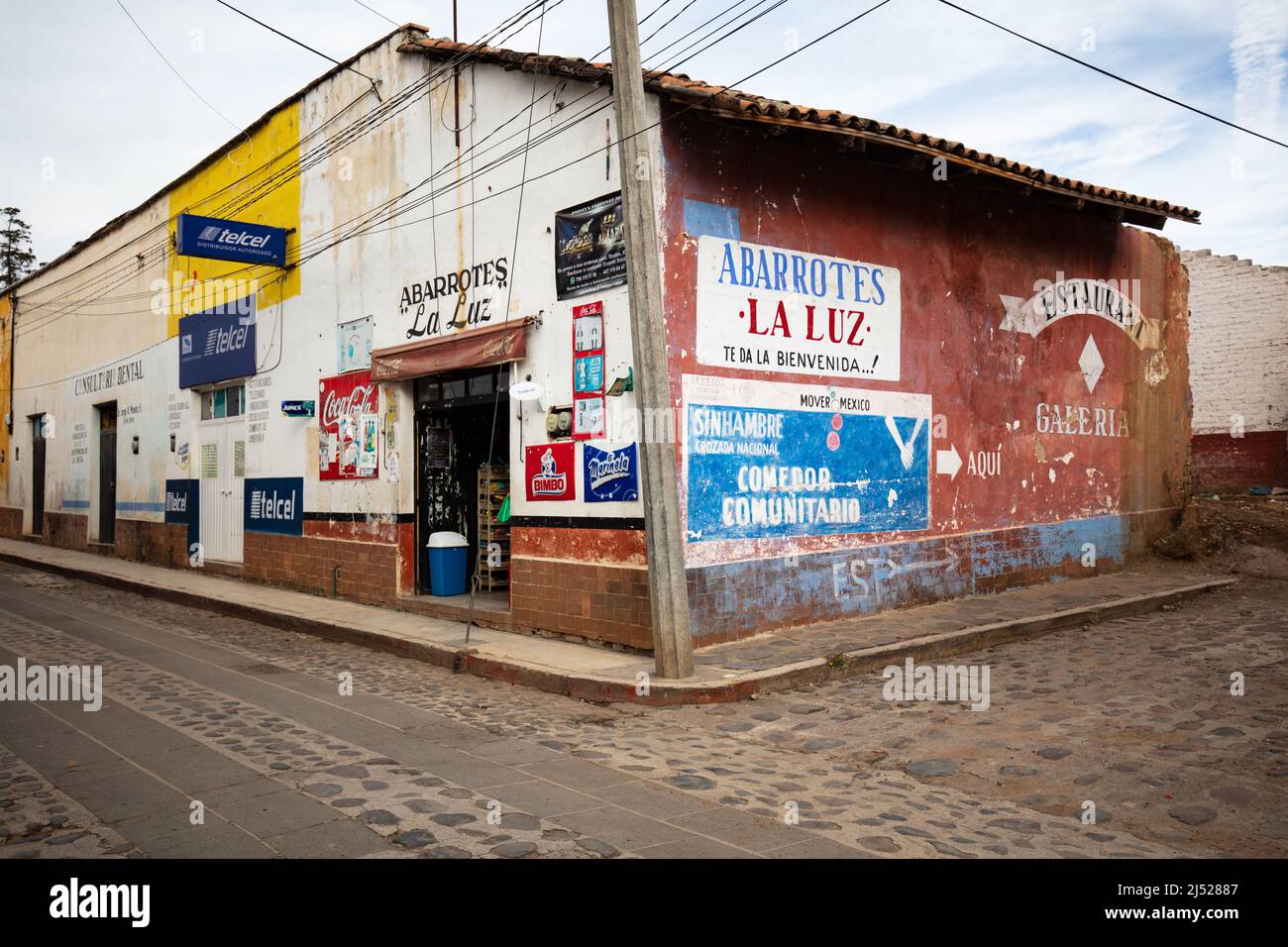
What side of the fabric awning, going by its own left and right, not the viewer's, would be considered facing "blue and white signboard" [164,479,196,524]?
right

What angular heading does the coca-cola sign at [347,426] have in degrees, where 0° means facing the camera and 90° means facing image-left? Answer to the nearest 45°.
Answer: approximately 45°

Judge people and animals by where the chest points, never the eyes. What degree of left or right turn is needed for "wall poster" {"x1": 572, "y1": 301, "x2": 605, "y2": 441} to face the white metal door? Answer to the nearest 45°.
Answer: approximately 90° to its right

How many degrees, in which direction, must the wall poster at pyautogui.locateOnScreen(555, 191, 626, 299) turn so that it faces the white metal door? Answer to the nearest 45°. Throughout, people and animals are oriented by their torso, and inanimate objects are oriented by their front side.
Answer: approximately 90° to its right

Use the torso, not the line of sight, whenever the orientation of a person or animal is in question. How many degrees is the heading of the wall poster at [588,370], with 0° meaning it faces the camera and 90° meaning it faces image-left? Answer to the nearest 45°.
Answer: approximately 45°

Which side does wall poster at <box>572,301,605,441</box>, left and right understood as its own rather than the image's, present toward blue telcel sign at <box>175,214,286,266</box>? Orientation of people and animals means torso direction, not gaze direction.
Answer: right

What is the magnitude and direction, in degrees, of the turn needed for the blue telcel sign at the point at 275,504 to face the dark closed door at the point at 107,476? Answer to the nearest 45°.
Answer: approximately 135° to its right

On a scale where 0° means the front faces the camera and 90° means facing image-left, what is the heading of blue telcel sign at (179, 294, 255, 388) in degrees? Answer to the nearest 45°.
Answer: approximately 45°
